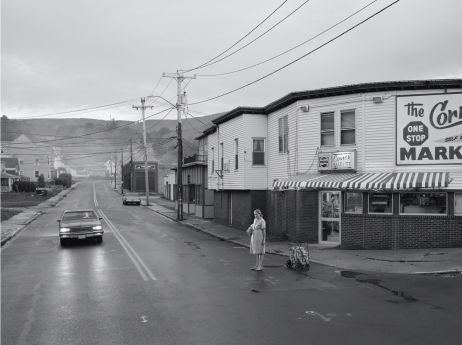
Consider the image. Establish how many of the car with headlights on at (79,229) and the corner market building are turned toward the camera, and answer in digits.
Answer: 2

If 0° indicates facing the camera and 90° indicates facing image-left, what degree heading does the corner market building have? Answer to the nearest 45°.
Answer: approximately 0°

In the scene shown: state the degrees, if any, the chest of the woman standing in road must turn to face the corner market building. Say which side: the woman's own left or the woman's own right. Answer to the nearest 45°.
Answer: approximately 180°

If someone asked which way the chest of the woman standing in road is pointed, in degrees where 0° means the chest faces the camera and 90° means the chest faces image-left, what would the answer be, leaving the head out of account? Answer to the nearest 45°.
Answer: approximately 45°

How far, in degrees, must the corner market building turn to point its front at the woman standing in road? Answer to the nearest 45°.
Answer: approximately 45° to its right

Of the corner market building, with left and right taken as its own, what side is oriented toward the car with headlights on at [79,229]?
right

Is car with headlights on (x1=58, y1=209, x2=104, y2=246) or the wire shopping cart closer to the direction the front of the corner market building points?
the wire shopping cart

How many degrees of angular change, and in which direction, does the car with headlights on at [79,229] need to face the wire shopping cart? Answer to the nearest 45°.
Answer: approximately 45° to its left

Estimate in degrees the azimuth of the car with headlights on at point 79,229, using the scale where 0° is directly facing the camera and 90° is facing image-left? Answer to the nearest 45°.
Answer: approximately 0°

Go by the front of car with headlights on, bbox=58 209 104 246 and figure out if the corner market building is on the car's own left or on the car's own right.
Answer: on the car's own left
